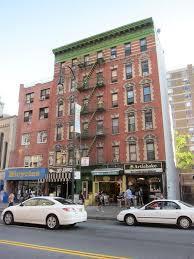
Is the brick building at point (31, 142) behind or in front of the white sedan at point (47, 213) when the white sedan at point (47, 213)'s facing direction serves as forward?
in front

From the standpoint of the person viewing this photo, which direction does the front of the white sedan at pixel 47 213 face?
facing away from the viewer and to the left of the viewer

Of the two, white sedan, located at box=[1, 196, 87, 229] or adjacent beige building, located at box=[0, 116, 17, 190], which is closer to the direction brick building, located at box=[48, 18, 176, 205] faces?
the white sedan

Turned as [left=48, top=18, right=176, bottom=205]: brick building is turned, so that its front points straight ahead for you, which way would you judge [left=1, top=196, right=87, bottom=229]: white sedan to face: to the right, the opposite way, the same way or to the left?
to the right

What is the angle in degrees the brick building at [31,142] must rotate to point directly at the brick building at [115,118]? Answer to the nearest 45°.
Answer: approximately 90° to its left

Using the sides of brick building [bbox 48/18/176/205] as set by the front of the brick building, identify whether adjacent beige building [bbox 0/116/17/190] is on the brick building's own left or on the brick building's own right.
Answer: on the brick building's own right

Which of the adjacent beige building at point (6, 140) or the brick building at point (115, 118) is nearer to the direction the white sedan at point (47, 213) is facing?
the adjacent beige building

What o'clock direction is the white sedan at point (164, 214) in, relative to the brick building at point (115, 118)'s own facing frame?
The white sedan is roughly at 10 o'clock from the brick building.

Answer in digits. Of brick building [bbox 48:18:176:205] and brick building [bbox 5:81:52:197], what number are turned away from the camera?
0

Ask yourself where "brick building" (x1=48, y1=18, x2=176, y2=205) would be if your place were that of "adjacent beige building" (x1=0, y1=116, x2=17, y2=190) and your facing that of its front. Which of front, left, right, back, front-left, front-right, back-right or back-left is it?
left

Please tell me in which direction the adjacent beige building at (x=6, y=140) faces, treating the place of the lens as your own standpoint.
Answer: facing the viewer and to the left of the viewer

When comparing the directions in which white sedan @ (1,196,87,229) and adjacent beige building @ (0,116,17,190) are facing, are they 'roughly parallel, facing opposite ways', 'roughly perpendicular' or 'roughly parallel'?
roughly perpendicular

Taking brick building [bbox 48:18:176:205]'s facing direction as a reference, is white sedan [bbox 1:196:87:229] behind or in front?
in front

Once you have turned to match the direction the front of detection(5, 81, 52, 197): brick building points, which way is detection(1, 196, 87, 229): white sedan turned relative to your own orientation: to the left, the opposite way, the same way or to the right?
to the right

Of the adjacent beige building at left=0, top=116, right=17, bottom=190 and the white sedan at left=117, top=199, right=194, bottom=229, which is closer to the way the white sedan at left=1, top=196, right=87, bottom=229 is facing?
the adjacent beige building
